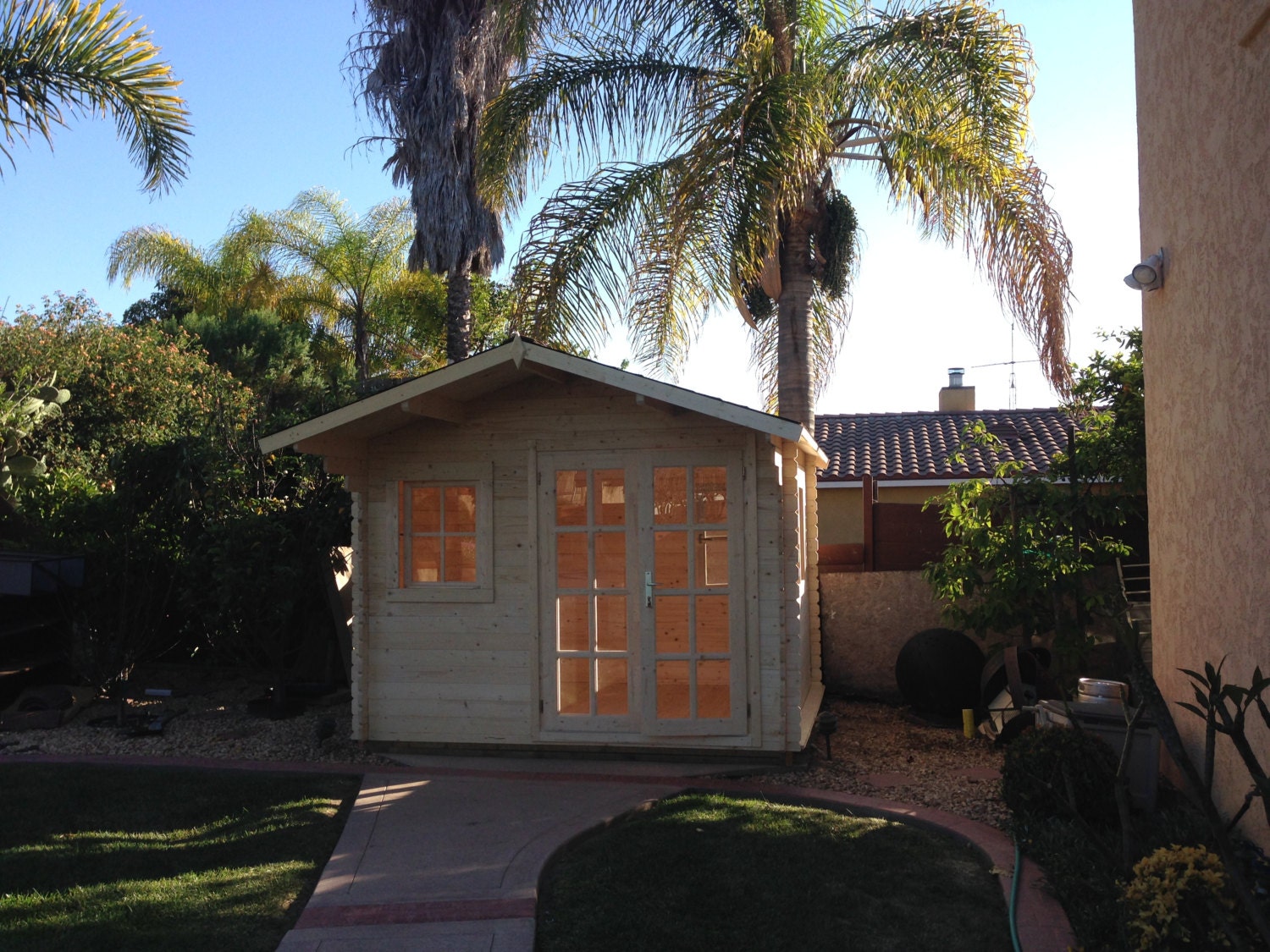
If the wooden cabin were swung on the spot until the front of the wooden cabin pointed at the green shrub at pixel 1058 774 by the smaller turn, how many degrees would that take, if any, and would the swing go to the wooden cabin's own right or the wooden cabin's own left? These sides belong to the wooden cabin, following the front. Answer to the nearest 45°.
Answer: approximately 45° to the wooden cabin's own left

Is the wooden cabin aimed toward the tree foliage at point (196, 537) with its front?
no

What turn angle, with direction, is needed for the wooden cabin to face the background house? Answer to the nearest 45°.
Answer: approximately 135° to its left

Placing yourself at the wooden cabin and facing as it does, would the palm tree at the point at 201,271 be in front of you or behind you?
behind

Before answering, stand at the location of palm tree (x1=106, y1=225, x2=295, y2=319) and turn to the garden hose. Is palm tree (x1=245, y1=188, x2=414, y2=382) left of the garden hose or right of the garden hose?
left

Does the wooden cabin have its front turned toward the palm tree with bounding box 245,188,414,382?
no

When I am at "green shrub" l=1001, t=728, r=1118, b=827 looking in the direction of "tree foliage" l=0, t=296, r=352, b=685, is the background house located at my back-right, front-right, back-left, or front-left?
front-right

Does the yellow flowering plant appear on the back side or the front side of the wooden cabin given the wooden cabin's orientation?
on the front side

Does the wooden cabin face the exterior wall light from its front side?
no

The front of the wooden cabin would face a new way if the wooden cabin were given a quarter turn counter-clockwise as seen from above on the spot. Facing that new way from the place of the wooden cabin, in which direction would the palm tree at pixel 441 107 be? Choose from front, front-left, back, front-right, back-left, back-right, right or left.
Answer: left

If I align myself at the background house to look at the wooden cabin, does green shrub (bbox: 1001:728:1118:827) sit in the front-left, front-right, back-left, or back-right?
front-left

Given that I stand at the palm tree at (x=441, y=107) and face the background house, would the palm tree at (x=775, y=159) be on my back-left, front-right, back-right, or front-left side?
front-right

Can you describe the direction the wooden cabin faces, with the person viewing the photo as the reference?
facing the viewer
